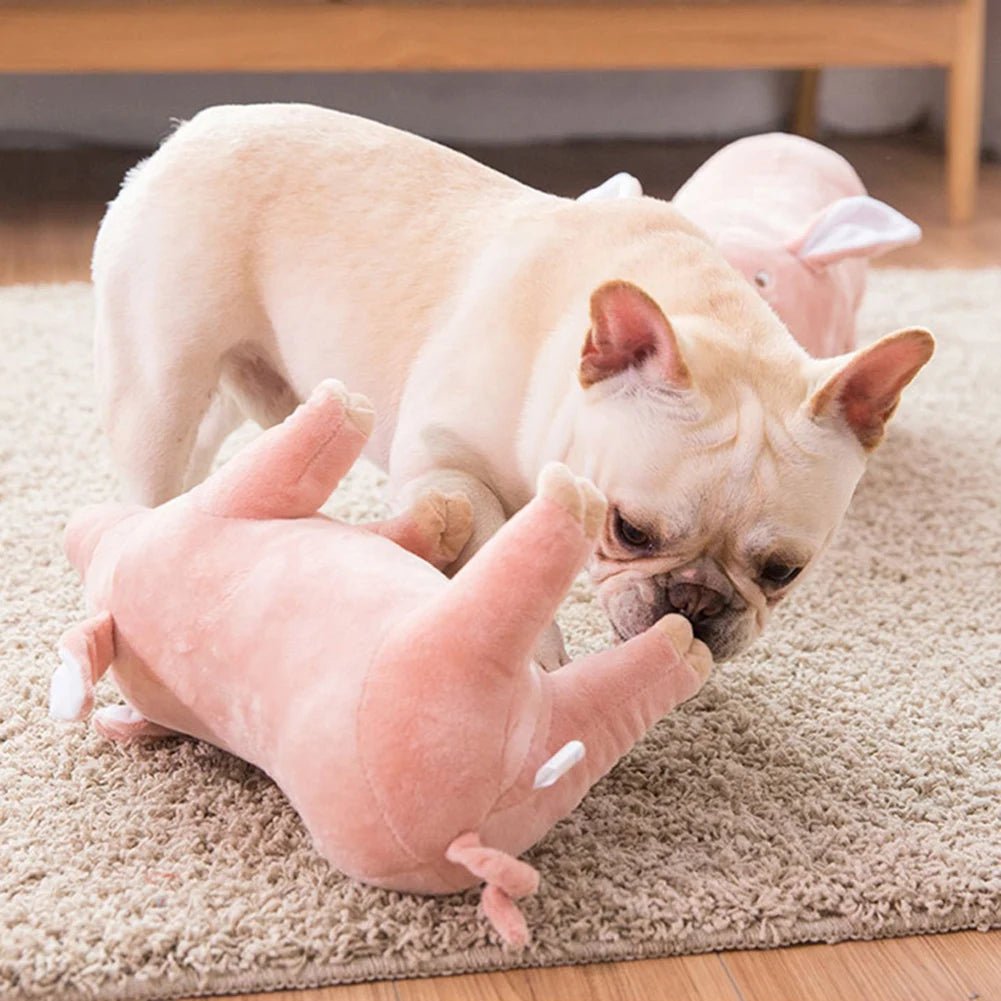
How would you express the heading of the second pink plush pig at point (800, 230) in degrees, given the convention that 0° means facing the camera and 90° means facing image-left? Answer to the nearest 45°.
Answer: approximately 45°

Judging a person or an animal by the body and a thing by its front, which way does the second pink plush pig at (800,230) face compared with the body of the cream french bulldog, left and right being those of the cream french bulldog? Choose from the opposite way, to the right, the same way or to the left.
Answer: to the right

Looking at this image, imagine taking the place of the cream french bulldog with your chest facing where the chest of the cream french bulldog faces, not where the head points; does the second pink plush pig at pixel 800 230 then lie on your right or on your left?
on your left

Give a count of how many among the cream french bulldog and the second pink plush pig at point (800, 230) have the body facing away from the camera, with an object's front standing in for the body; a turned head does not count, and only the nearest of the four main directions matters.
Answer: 0

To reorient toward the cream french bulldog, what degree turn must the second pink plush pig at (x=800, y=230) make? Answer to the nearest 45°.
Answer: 0° — it already faces it
